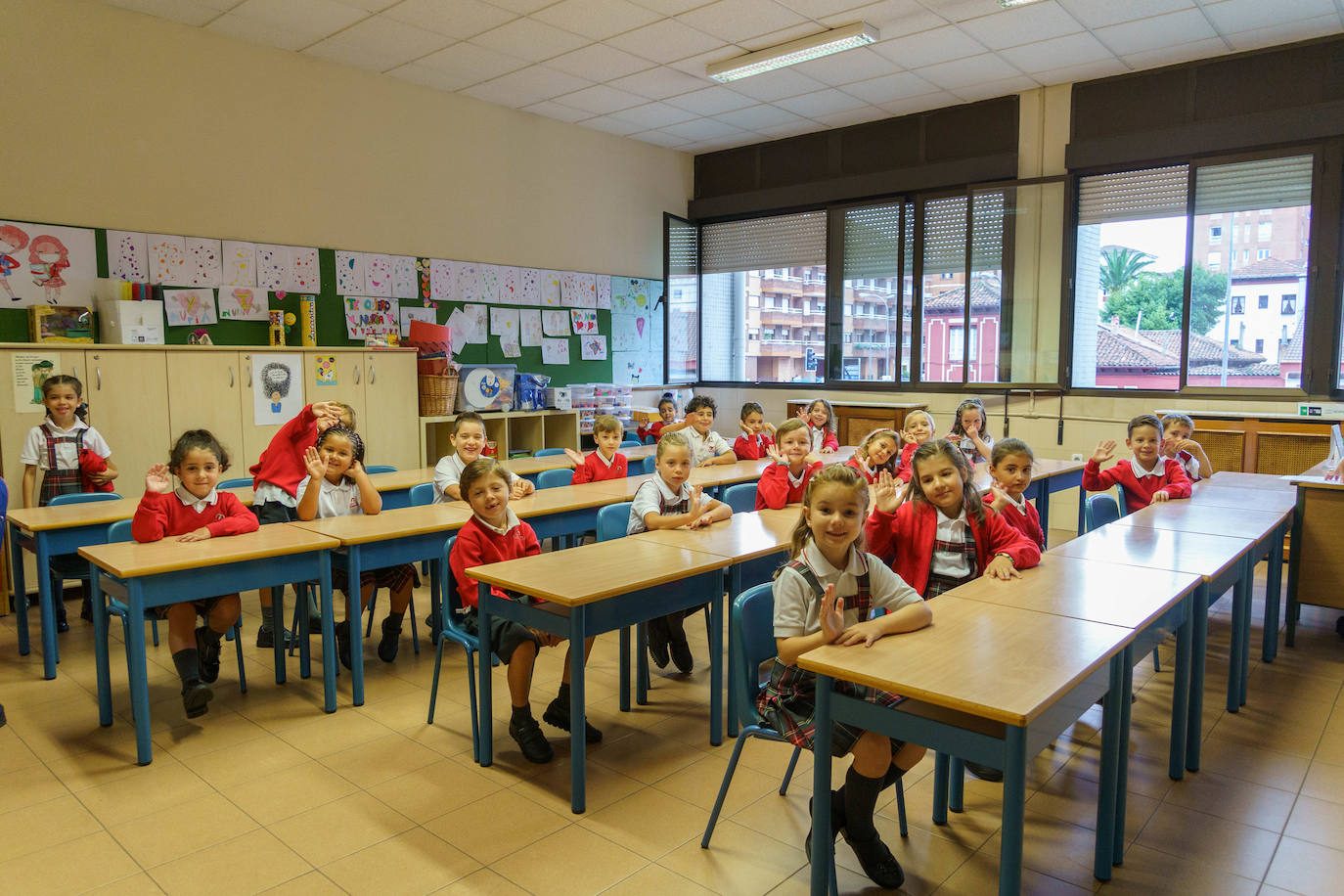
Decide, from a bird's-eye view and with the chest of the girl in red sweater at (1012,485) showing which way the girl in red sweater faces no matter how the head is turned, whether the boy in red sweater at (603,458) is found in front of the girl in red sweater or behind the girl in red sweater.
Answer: behind

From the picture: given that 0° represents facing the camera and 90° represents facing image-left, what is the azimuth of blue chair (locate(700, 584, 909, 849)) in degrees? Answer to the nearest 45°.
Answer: approximately 315°

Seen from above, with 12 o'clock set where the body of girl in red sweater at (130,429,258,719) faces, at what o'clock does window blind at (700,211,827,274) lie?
The window blind is roughly at 8 o'clock from the girl in red sweater.

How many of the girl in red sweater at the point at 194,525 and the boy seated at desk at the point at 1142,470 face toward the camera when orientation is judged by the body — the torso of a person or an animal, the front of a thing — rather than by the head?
2

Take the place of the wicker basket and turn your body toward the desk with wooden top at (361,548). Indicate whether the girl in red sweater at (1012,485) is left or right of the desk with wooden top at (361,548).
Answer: left

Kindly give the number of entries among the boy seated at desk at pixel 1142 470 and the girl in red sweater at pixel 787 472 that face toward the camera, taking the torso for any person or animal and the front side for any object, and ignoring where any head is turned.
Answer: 2

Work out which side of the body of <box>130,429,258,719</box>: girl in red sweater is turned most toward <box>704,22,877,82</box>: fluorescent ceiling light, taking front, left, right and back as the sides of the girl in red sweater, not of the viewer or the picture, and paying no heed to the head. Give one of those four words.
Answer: left

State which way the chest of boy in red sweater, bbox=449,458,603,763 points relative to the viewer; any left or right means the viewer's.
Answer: facing the viewer and to the right of the viewer

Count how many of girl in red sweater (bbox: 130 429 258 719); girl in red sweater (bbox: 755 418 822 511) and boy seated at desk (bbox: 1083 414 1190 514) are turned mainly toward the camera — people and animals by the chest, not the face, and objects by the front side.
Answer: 3

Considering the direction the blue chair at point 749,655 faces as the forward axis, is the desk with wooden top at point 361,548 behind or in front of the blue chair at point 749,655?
behind

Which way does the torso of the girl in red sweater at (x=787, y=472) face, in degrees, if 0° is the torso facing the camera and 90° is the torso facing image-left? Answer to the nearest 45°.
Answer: approximately 0°

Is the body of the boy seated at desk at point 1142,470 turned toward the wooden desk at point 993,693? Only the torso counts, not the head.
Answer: yes
